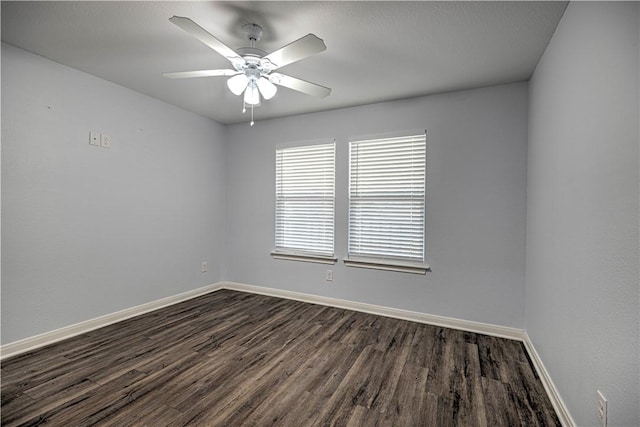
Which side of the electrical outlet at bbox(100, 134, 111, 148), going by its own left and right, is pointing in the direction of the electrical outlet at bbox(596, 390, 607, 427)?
front

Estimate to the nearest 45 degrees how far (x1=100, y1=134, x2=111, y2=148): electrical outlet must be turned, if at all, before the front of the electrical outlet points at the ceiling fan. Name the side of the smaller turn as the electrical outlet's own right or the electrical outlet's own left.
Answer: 0° — it already faces it

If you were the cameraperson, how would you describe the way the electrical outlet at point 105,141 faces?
facing the viewer and to the right of the viewer

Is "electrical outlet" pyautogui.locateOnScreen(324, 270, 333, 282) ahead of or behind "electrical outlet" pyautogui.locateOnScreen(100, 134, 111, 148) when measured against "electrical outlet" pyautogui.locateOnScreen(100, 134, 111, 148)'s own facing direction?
ahead
